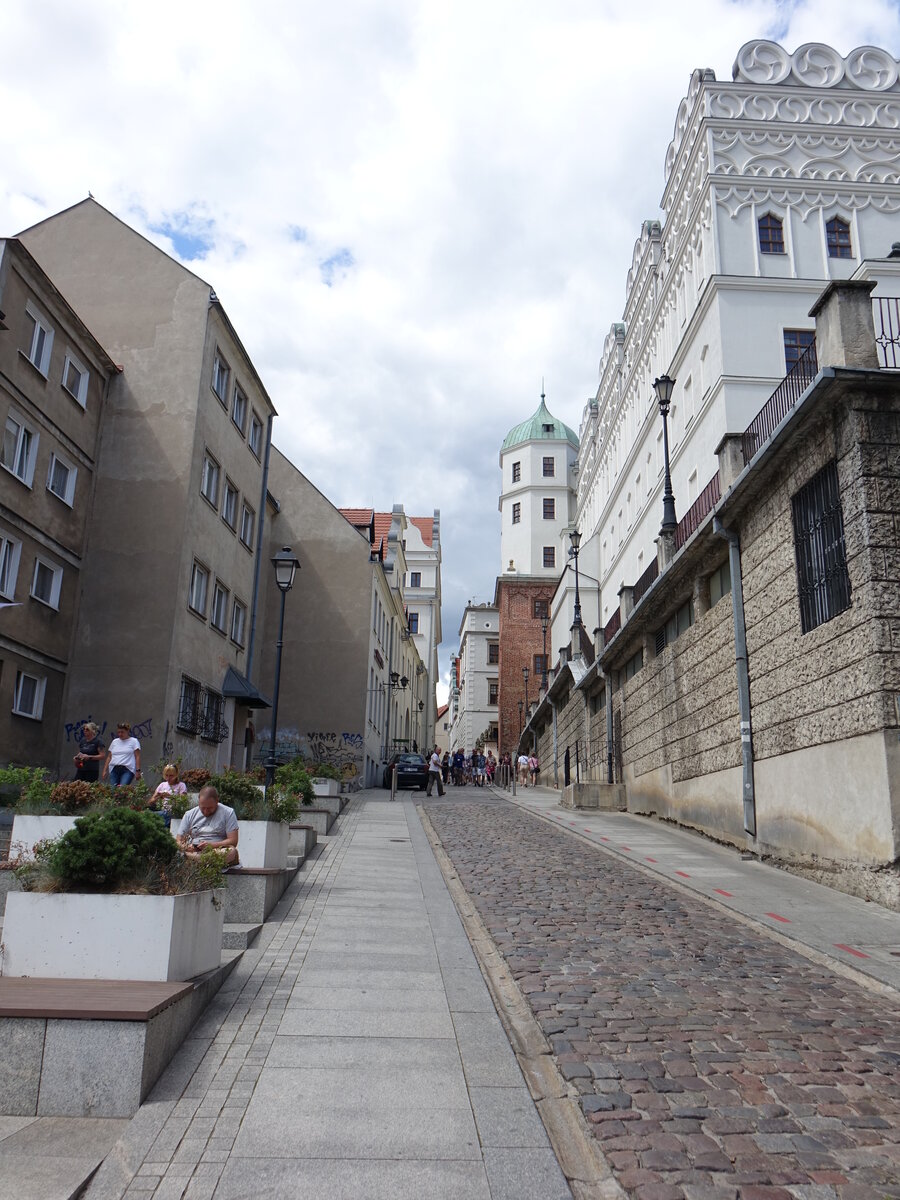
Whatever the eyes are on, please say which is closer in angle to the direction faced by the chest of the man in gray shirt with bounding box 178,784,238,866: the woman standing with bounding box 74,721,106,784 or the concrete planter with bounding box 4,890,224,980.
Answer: the concrete planter

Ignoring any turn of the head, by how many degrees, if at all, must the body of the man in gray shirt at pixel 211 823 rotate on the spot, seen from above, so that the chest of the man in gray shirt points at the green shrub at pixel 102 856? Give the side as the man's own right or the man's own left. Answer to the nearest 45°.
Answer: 0° — they already face it

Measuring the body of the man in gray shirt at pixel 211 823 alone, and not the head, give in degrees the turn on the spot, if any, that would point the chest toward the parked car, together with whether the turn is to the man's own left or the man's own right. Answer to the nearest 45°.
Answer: approximately 180°

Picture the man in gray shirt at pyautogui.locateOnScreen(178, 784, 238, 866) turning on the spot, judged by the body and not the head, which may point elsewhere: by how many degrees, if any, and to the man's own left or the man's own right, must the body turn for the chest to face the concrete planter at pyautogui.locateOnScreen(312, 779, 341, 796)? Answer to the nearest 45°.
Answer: approximately 180°

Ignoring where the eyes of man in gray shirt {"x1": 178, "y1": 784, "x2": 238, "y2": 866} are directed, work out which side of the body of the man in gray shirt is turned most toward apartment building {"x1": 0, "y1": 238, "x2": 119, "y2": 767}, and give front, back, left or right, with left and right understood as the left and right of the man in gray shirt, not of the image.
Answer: back

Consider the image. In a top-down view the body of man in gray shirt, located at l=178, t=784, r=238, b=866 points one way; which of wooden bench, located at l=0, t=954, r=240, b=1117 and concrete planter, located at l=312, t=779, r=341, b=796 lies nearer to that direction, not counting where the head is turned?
the wooden bench

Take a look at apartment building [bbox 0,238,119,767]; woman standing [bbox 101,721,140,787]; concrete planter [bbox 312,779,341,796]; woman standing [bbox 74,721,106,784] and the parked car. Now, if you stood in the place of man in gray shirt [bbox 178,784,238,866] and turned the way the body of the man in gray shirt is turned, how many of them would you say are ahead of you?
0

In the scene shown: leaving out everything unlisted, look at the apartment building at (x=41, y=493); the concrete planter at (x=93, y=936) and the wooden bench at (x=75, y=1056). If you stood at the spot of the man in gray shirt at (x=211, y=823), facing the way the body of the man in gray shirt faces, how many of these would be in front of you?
2

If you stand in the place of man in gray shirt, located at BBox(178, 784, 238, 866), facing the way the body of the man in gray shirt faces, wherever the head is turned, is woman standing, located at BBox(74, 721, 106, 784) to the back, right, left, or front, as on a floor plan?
back

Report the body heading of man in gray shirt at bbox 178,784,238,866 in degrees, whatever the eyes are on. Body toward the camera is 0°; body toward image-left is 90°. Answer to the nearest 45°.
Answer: approximately 0°

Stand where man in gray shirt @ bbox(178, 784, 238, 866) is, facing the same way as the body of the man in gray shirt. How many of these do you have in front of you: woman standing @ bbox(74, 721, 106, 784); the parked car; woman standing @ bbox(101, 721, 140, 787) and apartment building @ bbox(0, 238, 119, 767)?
0

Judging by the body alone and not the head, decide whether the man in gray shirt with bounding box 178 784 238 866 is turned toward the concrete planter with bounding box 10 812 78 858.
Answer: no

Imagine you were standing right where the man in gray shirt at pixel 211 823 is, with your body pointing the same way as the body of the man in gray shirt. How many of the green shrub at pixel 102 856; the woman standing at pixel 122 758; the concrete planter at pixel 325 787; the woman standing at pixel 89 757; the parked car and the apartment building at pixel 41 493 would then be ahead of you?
1

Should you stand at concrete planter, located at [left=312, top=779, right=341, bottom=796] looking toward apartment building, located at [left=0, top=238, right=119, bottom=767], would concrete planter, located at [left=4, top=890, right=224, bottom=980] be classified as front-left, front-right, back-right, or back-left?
front-left

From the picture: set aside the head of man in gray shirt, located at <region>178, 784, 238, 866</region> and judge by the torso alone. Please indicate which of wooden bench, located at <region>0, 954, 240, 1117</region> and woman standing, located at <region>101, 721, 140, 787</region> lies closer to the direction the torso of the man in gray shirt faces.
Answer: the wooden bench

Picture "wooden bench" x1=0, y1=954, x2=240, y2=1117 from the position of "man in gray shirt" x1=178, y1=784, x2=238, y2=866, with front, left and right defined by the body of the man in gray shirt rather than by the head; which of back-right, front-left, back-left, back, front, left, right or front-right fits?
front
